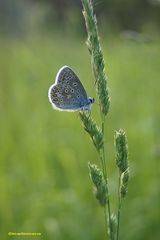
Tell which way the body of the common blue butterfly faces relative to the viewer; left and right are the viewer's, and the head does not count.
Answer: facing to the right of the viewer
